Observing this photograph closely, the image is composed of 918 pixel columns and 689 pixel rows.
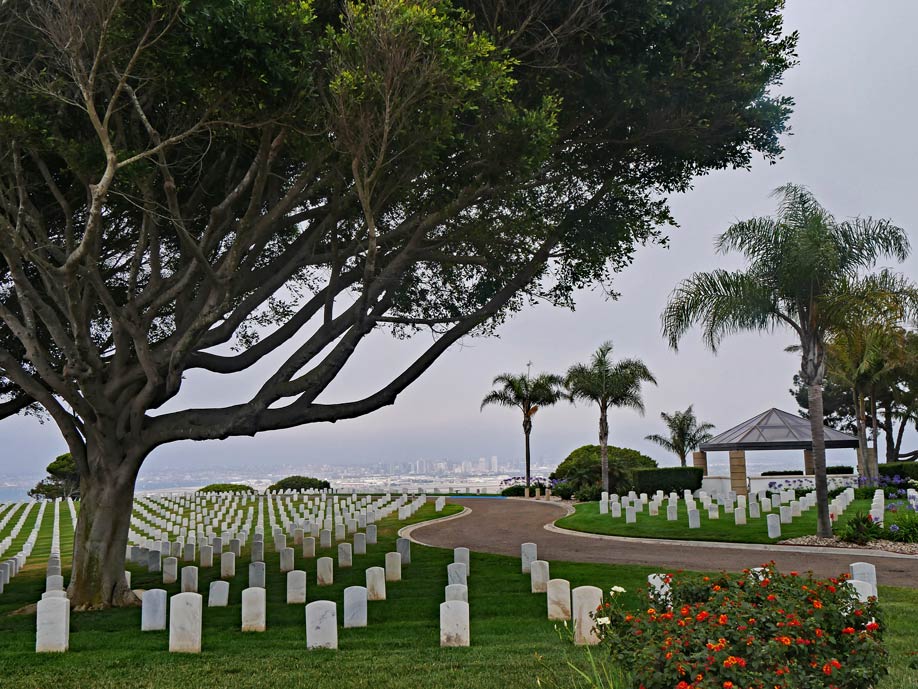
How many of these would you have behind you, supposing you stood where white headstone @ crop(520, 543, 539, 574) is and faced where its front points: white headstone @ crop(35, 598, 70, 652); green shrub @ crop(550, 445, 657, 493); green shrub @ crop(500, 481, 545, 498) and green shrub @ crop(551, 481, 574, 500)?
3

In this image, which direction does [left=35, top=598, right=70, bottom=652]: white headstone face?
toward the camera

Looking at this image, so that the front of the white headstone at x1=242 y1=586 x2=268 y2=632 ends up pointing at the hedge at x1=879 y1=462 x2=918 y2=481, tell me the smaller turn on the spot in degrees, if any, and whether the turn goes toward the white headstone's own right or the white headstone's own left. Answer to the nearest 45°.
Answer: approximately 135° to the white headstone's own left

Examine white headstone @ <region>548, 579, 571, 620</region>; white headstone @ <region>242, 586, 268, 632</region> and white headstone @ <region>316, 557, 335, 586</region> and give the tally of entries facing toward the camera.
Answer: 3

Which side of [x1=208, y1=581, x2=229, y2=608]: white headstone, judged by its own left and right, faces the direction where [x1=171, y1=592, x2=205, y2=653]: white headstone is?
front

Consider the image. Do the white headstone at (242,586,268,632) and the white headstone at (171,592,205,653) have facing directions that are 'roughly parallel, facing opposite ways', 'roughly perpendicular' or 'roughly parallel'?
roughly parallel

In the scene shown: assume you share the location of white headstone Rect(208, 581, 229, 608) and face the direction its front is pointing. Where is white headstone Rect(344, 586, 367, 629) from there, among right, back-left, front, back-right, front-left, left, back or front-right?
front-left

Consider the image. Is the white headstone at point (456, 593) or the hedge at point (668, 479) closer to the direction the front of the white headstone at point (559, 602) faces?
the white headstone

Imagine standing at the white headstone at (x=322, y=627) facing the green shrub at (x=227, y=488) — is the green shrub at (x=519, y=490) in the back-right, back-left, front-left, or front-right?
front-right
